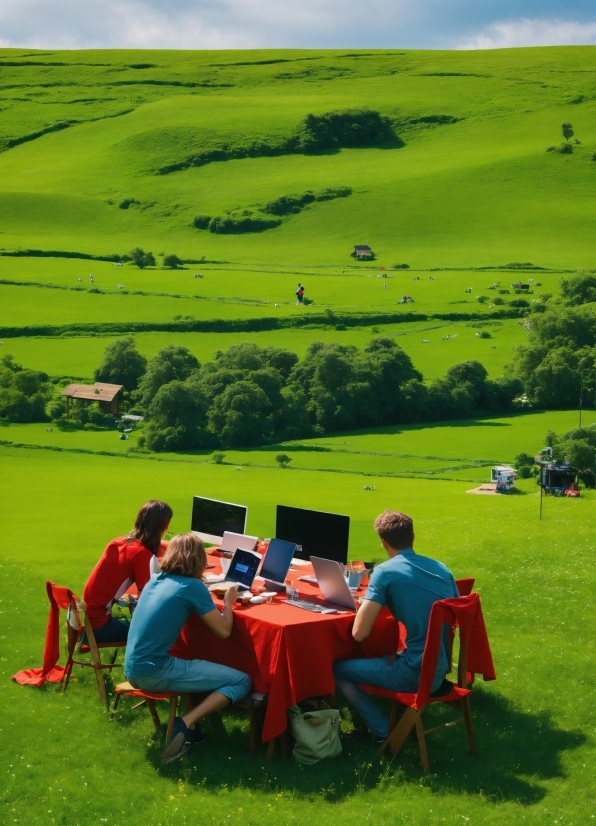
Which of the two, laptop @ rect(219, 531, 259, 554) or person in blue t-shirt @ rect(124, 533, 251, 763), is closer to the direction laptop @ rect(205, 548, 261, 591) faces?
the person in blue t-shirt

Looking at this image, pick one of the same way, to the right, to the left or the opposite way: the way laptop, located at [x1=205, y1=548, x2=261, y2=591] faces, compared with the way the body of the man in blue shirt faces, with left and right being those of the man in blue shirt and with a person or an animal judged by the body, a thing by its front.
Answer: to the left

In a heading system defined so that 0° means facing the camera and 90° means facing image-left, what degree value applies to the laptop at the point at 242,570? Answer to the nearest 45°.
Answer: approximately 45°

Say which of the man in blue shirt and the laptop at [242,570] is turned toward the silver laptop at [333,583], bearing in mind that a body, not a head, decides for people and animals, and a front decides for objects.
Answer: the man in blue shirt

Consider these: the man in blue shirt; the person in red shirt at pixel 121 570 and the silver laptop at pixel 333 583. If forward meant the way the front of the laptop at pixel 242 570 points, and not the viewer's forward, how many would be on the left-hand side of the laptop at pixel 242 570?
2

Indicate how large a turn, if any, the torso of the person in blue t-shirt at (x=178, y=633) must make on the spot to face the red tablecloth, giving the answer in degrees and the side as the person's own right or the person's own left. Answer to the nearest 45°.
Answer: approximately 45° to the person's own right

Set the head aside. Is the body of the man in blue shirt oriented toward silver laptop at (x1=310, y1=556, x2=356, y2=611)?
yes

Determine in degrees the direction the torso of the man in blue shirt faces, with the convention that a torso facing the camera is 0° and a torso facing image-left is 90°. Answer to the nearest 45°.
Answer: approximately 135°

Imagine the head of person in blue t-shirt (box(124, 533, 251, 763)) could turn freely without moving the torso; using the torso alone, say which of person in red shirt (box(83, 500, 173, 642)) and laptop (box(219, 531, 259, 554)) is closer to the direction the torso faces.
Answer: the laptop

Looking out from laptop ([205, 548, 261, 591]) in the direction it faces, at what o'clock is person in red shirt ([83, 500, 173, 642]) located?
The person in red shirt is roughly at 1 o'clock from the laptop.

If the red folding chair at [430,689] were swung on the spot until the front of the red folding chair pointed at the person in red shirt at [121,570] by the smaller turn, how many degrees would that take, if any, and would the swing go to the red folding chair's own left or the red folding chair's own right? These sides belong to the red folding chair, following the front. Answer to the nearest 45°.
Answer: approximately 45° to the red folding chair's own left

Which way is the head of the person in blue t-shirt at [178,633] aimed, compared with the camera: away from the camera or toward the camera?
away from the camera

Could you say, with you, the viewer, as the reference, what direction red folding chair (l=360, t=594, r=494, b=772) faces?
facing away from the viewer and to the left of the viewer

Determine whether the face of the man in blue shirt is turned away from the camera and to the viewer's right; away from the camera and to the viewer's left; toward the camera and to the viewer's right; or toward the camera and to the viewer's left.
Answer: away from the camera and to the viewer's left
